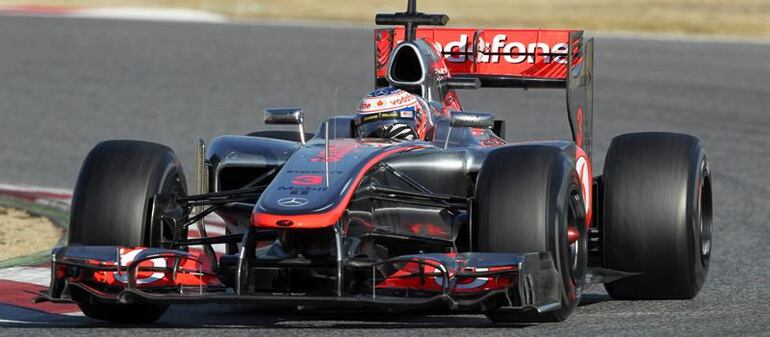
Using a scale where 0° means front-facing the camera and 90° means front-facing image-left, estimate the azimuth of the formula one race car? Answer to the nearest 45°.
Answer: approximately 0°
